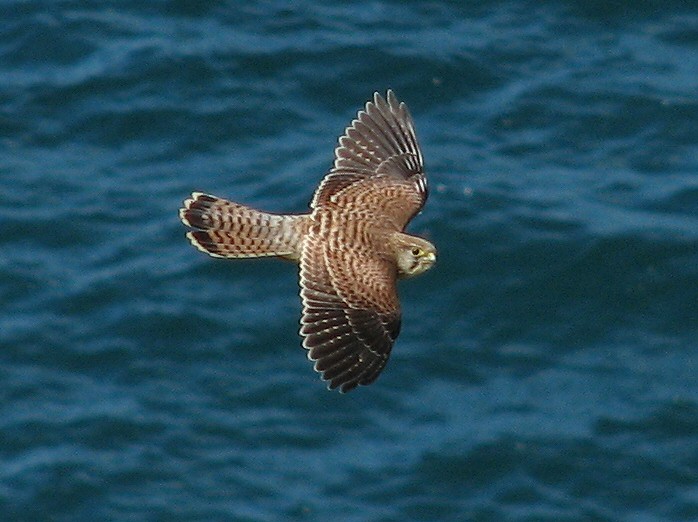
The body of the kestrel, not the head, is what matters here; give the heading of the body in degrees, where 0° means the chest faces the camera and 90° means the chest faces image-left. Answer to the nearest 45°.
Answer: approximately 270°
